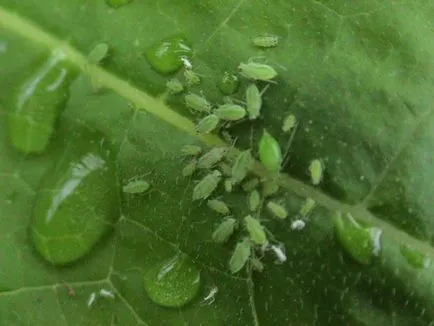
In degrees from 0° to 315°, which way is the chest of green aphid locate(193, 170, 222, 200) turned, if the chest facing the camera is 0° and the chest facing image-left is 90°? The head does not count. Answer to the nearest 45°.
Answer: approximately 225°

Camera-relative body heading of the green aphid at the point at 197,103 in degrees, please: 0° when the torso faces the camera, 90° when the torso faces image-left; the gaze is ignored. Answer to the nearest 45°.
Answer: approximately 315°

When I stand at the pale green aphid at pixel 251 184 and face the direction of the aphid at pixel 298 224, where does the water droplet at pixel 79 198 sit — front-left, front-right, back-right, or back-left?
back-right
